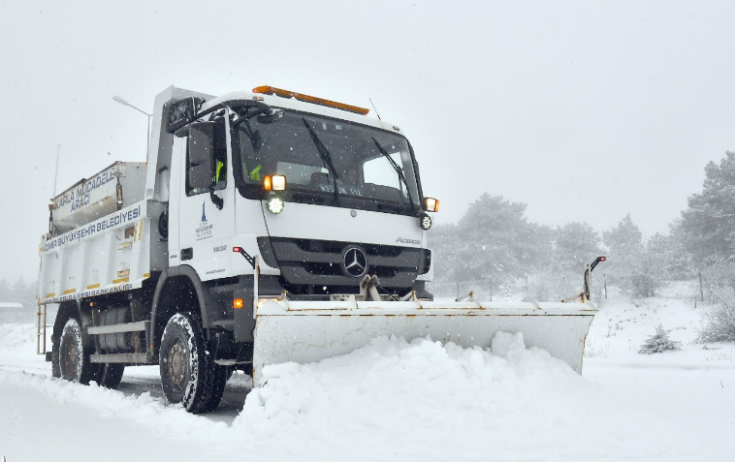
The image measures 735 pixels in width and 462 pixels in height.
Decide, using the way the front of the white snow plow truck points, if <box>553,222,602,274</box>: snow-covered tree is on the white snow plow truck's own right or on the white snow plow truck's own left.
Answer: on the white snow plow truck's own left

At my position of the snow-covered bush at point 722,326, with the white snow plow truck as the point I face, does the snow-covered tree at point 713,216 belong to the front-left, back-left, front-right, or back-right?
back-right

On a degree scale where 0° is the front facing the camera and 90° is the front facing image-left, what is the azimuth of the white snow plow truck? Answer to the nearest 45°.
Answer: approximately 315°

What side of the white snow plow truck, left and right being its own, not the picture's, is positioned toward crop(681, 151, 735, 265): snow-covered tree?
left

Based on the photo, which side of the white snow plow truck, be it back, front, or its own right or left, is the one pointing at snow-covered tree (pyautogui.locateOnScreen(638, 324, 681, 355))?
left

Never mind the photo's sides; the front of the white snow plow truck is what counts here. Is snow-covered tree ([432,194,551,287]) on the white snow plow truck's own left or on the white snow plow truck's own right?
on the white snow plow truck's own left

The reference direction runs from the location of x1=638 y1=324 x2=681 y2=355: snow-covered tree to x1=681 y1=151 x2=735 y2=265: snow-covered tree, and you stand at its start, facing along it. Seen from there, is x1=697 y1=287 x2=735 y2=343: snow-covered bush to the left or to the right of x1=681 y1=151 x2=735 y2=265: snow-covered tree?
right
